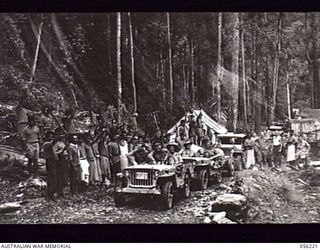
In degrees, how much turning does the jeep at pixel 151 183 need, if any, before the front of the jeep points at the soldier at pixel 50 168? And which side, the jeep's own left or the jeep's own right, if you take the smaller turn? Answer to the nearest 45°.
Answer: approximately 45° to the jeep's own right

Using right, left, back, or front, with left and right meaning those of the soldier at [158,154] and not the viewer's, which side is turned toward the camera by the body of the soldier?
front

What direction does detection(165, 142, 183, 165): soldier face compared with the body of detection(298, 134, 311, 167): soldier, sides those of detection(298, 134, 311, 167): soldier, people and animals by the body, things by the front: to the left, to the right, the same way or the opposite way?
the same way

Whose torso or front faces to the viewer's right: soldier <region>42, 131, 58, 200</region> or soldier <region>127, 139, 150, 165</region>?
soldier <region>42, 131, 58, 200</region>

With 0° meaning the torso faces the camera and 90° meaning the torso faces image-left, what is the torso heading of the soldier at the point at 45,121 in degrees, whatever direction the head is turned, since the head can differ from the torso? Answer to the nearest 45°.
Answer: approximately 315°
